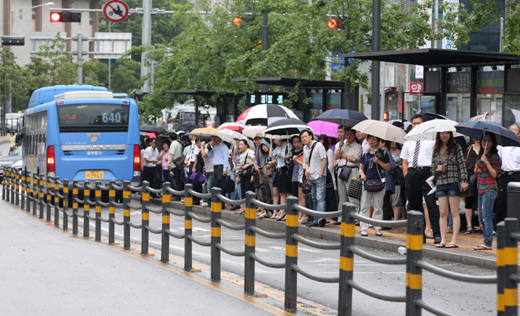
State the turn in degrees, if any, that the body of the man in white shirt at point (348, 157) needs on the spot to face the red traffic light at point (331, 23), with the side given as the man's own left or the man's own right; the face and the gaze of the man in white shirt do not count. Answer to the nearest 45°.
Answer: approximately 135° to the man's own right

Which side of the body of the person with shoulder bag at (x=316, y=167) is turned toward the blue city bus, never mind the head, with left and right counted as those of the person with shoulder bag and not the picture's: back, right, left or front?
right

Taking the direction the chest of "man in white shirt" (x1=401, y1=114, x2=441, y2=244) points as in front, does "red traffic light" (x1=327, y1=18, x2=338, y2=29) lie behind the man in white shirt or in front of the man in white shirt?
behind

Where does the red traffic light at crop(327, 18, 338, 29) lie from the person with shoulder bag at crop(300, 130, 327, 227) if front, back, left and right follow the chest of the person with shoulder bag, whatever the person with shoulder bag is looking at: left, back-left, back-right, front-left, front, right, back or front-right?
back-right

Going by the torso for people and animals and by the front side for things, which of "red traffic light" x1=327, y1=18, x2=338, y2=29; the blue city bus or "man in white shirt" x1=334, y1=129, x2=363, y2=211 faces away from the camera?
the blue city bus

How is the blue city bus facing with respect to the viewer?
away from the camera

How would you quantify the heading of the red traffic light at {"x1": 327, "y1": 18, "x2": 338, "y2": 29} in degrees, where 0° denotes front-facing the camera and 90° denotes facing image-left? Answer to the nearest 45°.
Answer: approximately 0°
